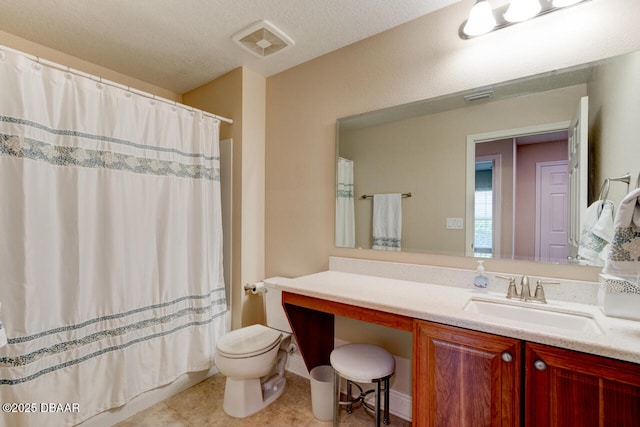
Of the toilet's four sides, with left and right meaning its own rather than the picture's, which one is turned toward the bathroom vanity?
left

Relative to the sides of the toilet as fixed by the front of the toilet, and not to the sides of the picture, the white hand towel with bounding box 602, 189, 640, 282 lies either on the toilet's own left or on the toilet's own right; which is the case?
on the toilet's own left

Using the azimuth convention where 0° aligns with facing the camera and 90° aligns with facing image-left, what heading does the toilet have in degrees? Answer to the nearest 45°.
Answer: approximately 45°

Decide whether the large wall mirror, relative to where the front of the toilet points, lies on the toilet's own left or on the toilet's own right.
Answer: on the toilet's own left

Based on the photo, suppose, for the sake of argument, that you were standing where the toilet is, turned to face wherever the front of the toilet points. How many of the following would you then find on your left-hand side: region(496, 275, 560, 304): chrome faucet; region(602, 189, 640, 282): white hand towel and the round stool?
3

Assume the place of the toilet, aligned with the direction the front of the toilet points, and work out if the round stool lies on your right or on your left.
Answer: on your left
